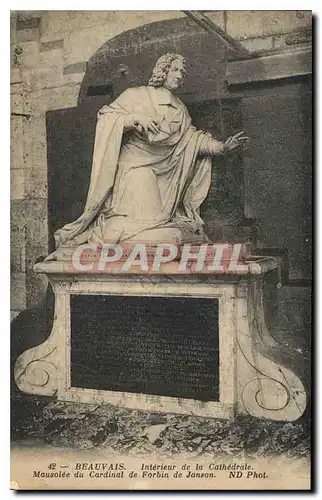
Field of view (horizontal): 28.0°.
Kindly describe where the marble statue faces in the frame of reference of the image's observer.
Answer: facing the viewer and to the right of the viewer
